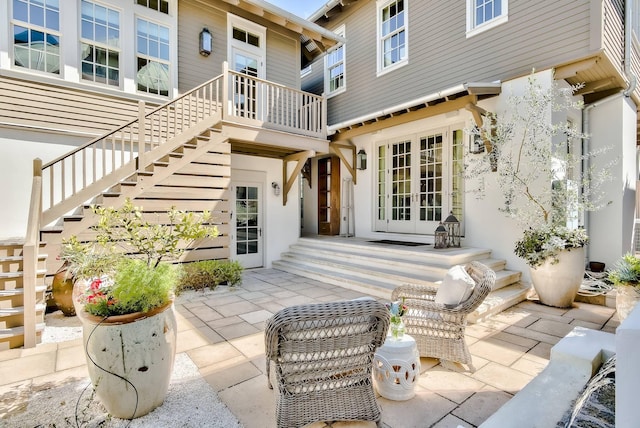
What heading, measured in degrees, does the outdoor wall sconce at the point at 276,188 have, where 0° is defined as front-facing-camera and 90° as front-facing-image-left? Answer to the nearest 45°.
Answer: approximately 315°

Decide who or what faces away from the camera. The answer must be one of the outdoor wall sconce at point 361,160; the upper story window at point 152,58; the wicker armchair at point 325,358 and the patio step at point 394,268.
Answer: the wicker armchair

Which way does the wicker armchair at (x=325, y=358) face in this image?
away from the camera

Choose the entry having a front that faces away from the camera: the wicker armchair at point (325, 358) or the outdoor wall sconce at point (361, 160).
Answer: the wicker armchair

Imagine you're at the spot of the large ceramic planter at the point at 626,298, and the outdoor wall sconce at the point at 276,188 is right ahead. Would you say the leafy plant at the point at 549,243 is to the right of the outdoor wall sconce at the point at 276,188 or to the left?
right

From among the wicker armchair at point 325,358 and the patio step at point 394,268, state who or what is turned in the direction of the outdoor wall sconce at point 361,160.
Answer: the wicker armchair
